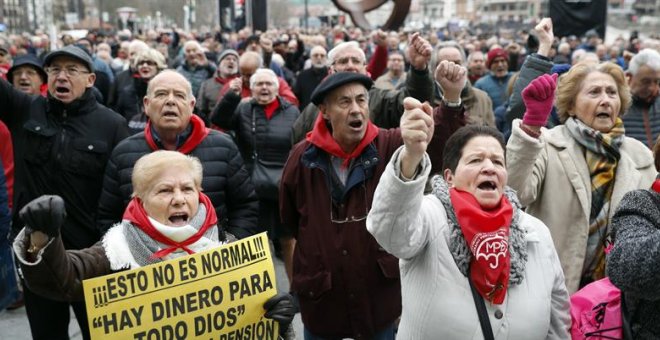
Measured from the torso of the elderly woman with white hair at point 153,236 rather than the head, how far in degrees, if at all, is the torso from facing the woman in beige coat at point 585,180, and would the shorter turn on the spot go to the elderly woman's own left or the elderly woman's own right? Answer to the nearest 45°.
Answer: approximately 45° to the elderly woman's own left

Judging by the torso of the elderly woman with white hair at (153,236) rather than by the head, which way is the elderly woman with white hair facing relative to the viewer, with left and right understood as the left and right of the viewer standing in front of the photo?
facing the viewer and to the right of the viewer

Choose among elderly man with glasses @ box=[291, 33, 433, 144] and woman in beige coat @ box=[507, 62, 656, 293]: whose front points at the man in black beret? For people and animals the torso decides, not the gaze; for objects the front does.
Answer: the elderly man with glasses

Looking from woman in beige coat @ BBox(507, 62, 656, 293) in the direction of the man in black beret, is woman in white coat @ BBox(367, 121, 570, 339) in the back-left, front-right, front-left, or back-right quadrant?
front-left

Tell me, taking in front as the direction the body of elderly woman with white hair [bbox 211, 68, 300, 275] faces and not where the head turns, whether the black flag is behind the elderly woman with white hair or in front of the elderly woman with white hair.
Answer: behind

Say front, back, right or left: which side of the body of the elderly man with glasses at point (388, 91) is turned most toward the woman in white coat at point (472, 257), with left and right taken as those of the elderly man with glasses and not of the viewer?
front

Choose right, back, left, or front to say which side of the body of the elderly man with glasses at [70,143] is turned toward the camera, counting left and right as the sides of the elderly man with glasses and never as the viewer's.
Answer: front

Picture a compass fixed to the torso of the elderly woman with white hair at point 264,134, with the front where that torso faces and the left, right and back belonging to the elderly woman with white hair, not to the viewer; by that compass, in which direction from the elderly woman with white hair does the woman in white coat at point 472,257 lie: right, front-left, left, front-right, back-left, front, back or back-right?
front

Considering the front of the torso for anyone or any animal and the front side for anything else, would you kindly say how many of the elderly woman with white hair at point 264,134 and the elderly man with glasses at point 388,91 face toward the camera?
2

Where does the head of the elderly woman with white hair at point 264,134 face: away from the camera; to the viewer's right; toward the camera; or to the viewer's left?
toward the camera

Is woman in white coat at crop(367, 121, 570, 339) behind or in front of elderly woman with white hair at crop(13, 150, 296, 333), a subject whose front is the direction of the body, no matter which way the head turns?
in front

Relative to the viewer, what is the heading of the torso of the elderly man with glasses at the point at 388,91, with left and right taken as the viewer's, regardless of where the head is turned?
facing the viewer

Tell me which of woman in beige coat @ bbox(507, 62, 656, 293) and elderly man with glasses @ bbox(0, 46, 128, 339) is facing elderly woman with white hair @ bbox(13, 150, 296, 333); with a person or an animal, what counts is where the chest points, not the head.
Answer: the elderly man with glasses

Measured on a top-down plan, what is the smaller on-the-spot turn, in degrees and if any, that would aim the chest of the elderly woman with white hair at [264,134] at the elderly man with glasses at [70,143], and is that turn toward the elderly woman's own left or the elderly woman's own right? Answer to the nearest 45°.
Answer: approximately 45° to the elderly woman's own right

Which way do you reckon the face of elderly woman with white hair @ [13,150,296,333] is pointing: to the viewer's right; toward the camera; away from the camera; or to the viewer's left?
toward the camera

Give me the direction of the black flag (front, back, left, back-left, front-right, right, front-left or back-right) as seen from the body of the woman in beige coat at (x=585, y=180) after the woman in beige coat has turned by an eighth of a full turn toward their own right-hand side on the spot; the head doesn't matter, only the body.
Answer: back

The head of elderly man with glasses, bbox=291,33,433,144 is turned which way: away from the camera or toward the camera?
toward the camera

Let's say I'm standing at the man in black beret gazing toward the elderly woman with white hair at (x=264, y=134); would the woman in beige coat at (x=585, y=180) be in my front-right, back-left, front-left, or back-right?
back-right

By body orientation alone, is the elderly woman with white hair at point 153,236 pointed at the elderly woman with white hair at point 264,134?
no

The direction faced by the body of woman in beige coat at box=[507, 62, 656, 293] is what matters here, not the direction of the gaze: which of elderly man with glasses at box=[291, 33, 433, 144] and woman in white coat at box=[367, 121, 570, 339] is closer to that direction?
the woman in white coat

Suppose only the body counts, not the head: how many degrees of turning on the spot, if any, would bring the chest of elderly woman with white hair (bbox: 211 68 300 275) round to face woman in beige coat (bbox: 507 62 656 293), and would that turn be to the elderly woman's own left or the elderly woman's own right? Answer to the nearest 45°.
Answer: approximately 45° to the elderly woman's own left
